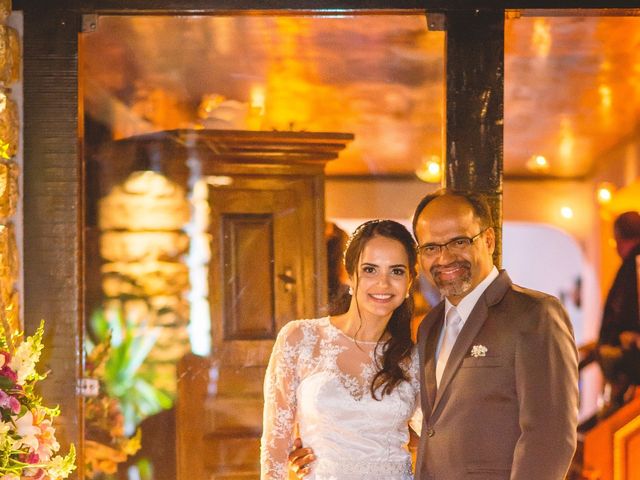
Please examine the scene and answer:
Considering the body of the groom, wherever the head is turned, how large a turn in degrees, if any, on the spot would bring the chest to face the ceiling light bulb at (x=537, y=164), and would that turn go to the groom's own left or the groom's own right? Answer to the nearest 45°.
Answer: approximately 135° to the groom's own right

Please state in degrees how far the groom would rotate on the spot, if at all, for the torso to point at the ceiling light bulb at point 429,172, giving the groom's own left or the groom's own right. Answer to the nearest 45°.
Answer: approximately 135° to the groom's own right

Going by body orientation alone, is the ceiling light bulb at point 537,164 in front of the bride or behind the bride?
behind

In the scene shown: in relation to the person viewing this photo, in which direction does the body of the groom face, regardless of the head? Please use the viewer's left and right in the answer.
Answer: facing the viewer and to the left of the viewer

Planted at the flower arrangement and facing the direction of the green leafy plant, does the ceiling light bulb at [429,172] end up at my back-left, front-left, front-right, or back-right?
front-right

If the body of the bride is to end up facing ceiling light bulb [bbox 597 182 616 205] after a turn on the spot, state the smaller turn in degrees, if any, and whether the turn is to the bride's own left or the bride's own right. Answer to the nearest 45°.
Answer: approximately 135° to the bride's own left

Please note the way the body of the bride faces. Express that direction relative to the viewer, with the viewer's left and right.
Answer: facing the viewer

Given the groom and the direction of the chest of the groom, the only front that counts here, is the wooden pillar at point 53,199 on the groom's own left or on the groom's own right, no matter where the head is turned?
on the groom's own right

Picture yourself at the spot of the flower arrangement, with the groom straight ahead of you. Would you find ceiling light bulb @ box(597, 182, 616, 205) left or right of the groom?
left

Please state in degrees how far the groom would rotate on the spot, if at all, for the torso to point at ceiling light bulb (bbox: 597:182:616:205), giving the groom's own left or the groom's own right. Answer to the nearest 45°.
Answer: approximately 135° to the groom's own right
